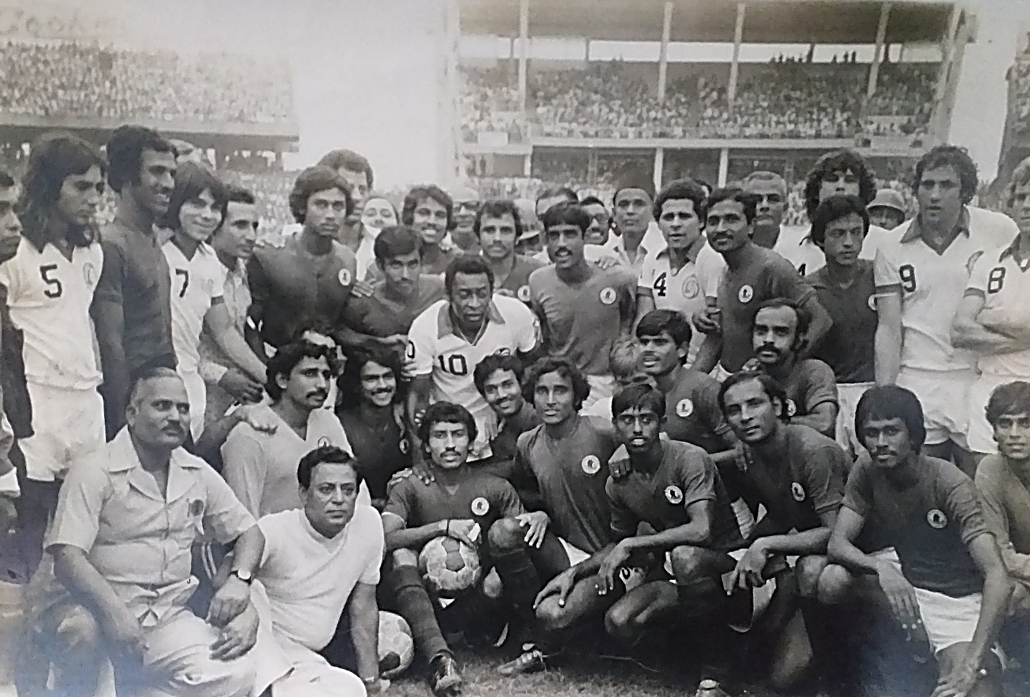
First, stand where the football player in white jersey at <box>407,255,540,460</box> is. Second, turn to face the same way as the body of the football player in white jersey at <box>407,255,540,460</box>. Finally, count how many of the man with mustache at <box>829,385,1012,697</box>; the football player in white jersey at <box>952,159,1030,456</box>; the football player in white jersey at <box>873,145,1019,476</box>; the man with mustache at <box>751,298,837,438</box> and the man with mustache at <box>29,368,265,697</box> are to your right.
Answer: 1

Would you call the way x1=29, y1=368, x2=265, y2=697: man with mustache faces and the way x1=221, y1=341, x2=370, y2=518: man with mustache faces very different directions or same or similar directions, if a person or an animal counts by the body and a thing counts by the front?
same or similar directions

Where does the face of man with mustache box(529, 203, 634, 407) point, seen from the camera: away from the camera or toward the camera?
toward the camera

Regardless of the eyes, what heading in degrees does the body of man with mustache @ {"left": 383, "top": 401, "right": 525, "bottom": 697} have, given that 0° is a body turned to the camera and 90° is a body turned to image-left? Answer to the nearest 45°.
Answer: approximately 0°

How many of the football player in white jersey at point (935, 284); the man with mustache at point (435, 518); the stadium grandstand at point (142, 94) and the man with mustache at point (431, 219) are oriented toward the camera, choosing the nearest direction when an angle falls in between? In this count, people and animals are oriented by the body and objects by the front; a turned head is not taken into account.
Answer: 4

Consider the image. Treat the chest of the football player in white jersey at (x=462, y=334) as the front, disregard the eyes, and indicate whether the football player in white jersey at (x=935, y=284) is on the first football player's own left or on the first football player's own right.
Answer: on the first football player's own left

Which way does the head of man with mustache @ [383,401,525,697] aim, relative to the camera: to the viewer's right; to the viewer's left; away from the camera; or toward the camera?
toward the camera

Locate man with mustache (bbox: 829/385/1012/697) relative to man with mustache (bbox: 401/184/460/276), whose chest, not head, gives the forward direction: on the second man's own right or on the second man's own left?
on the second man's own left

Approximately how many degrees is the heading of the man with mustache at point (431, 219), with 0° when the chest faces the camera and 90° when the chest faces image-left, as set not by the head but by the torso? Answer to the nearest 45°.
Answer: approximately 0°

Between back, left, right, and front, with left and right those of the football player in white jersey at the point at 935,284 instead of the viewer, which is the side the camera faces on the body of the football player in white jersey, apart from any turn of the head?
front

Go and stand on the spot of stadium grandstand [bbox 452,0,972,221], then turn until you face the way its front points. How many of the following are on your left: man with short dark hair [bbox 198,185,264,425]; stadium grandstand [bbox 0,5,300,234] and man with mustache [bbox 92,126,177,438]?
0

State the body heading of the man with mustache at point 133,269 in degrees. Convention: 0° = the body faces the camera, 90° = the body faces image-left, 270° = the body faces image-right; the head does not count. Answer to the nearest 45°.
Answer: approximately 315°

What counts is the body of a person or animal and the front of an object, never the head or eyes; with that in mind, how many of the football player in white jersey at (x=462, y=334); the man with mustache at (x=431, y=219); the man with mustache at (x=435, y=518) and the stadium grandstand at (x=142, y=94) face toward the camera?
4

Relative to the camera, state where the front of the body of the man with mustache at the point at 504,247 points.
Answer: toward the camera

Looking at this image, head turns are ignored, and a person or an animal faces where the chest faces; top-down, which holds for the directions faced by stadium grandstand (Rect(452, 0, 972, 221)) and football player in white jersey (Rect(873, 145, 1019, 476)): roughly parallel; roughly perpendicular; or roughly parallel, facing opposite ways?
roughly parallel

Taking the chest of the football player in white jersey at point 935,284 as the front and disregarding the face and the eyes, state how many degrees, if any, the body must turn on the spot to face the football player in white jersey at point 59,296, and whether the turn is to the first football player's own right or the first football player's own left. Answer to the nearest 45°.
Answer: approximately 45° to the first football player's own right
